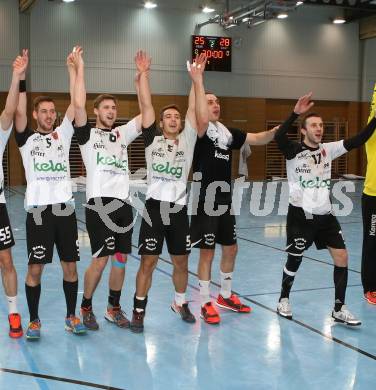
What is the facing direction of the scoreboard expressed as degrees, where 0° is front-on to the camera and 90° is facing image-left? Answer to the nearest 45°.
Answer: approximately 0°

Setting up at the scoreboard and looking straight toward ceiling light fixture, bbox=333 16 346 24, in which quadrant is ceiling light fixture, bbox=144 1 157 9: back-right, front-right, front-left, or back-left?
back-left

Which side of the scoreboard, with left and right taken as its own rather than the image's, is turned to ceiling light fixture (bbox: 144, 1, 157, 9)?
right

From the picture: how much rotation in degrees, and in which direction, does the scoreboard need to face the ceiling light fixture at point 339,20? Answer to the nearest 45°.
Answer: approximately 135° to its left
